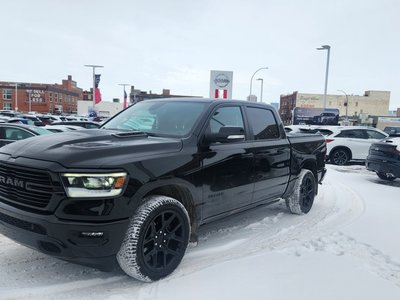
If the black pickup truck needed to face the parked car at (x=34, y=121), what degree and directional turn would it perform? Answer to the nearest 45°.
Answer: approximately 135° to its right

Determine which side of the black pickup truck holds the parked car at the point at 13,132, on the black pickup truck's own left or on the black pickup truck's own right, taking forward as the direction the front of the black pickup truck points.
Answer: on the black pickup truck's own right

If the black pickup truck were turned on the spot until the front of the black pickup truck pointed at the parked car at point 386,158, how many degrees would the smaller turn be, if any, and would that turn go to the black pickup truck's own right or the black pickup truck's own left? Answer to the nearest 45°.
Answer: approximately 180°

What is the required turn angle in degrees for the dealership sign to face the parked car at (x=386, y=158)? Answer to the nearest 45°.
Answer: approximately 45° to its left
